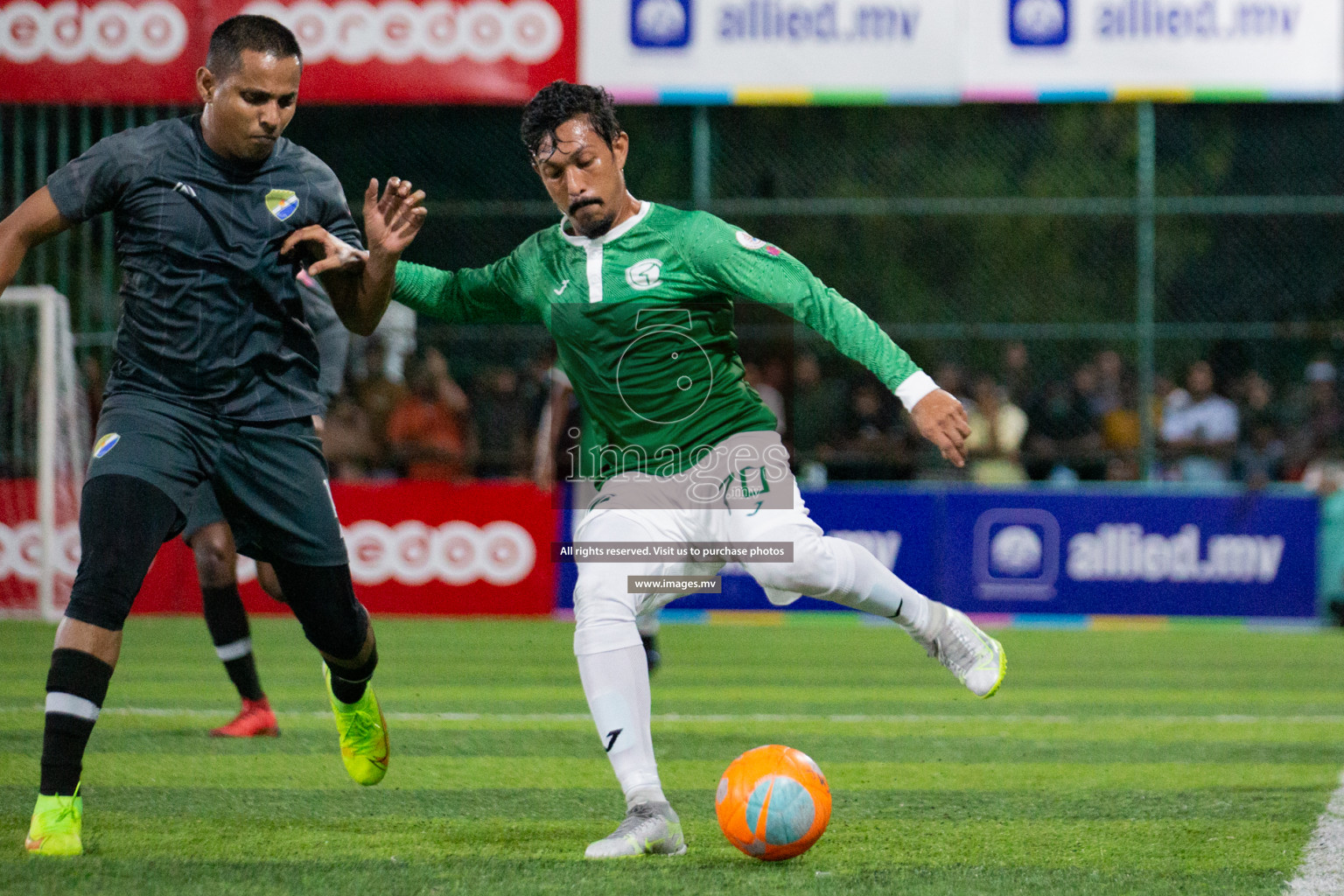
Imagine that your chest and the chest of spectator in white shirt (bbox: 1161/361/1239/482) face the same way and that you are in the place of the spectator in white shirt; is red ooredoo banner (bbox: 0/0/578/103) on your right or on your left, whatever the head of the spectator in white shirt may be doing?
on your right

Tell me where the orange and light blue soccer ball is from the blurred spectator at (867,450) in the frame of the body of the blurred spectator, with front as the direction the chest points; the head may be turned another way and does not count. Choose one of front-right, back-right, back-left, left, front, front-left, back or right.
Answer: front

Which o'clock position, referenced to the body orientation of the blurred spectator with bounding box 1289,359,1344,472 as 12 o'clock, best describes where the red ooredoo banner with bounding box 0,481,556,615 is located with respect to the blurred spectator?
The red ooredoo banner is roughly at 2 o'clock from the blurred spectator.

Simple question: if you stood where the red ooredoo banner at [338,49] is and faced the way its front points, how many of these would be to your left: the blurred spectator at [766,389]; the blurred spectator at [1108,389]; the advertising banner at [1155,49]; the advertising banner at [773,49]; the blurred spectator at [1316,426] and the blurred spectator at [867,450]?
6

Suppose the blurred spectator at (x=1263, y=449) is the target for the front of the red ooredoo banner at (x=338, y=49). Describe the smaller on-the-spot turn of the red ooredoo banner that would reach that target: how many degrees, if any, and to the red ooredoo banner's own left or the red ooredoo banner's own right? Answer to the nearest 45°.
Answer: approximately 90° to the red ooredoo banner's own left

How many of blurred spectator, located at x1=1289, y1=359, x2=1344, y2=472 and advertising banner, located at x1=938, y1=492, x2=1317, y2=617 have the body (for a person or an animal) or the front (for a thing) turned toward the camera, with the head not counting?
2

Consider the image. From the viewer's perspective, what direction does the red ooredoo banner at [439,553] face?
toward the camera

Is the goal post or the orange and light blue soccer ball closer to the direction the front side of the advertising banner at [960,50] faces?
the orange and light blue soccer ball

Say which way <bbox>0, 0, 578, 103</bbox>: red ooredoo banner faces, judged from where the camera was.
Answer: facing the viewer

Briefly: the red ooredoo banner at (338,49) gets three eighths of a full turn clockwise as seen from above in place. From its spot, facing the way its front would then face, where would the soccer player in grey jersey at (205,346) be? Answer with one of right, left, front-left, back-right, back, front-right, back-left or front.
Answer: back-left

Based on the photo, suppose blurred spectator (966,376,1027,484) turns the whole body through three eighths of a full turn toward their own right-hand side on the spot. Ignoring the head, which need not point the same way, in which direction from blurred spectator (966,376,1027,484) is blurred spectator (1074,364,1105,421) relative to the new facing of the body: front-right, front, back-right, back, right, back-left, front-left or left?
right

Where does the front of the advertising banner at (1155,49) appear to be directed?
toward the camera

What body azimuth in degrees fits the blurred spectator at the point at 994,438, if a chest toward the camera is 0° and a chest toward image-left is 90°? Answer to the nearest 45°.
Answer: approximately 0°
